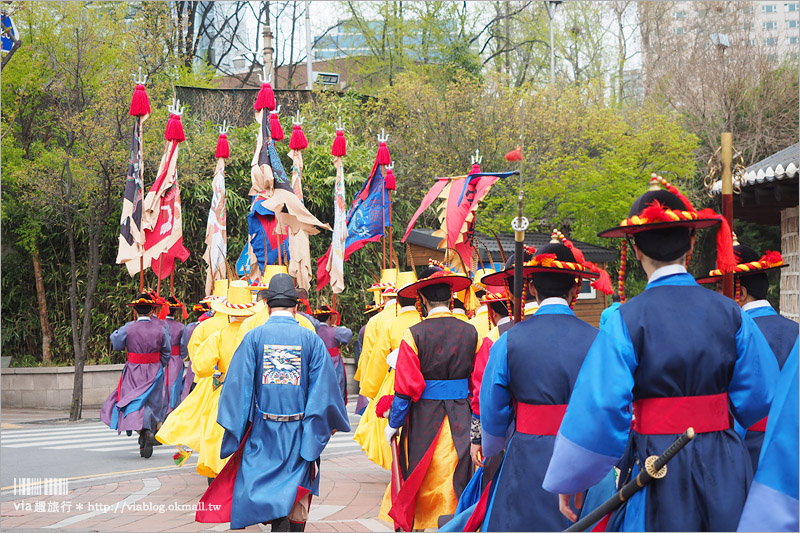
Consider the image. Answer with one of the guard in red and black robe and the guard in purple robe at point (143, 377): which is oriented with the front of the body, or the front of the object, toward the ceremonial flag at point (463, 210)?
the guard in red and black robe

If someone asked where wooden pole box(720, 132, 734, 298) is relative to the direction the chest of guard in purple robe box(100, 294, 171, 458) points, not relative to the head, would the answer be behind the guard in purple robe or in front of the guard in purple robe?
behind

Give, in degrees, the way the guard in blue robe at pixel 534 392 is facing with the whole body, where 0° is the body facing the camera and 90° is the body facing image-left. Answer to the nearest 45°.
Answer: approximately 180°

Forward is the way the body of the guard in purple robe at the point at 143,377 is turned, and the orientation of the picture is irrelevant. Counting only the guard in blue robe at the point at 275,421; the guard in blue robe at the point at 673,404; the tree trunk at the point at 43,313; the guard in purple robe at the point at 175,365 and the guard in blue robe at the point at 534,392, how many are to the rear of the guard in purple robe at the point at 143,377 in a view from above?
3

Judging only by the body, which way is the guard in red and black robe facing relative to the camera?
away from the camera

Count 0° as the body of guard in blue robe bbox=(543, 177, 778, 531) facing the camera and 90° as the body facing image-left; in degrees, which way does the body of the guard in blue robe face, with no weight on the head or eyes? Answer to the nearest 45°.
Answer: approximately 180°

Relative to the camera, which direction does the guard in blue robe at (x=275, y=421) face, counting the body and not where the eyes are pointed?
away from the camera

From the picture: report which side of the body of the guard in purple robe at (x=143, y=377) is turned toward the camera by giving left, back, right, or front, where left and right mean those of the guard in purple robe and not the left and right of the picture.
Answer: back

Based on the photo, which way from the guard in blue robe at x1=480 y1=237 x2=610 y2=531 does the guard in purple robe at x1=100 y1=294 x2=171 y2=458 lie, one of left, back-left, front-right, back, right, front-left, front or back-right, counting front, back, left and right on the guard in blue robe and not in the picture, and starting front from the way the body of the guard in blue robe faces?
front-left

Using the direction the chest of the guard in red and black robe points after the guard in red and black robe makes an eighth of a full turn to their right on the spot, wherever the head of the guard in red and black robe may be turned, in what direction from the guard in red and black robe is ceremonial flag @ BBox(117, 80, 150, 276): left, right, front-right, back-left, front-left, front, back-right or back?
left

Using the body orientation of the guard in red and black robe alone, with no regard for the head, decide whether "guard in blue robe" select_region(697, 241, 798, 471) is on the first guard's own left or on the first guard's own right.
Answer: on the first guard's own right
